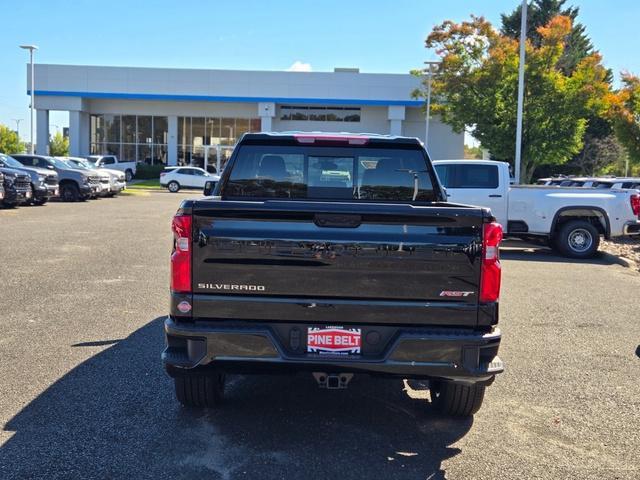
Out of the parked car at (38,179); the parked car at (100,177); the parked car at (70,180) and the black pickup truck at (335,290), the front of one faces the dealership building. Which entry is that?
the black pickup truck

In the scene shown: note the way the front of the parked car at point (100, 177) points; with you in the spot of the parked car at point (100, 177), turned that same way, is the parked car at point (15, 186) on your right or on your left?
on your right

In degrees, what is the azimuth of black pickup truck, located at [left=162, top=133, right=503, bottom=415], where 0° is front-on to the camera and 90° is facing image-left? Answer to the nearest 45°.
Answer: approximately 180°

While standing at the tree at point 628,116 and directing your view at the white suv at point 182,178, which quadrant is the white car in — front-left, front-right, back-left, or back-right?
front-left

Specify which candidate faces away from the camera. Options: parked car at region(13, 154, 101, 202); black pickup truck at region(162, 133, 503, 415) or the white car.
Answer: the black pickup truck

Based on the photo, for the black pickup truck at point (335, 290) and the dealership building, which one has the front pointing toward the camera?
the dealership building

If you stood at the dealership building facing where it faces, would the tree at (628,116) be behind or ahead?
ahead

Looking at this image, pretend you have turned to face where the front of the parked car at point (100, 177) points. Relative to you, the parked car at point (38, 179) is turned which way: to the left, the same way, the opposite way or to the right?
the same way

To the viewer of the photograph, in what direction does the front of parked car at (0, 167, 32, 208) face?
facing the viewer and to the right of the viewer

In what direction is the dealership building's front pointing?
toward the camera
